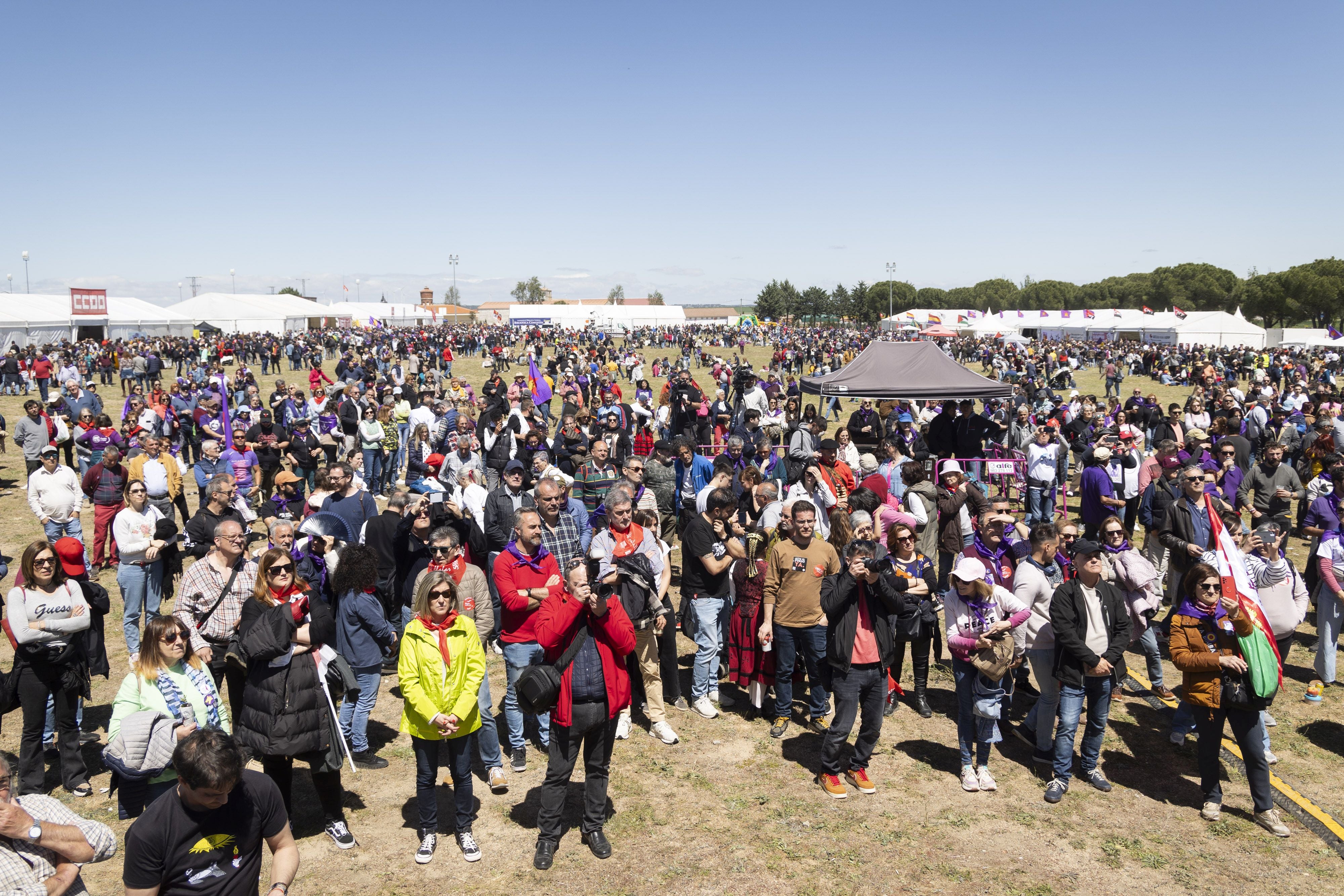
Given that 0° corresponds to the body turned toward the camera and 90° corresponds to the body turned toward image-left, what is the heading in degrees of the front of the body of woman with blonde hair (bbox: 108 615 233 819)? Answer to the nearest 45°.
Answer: approximately 315°

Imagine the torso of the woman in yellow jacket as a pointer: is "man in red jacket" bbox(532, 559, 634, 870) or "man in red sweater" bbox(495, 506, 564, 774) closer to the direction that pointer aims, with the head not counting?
the man in red jacket

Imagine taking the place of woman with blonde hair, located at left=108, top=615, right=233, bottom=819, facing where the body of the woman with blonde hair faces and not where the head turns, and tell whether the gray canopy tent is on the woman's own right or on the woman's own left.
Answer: on the woman's own left

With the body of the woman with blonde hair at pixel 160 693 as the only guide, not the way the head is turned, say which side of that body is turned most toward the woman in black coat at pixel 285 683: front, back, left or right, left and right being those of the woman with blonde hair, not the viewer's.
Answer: left

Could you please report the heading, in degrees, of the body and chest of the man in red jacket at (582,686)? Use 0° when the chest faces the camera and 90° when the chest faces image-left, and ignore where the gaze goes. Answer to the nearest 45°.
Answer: approximately 0°

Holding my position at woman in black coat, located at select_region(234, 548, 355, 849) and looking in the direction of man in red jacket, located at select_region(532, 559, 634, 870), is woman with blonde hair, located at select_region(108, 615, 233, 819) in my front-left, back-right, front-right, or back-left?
back-right

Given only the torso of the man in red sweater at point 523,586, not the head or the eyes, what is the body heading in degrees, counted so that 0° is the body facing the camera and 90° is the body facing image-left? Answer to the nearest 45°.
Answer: approximately 315°
